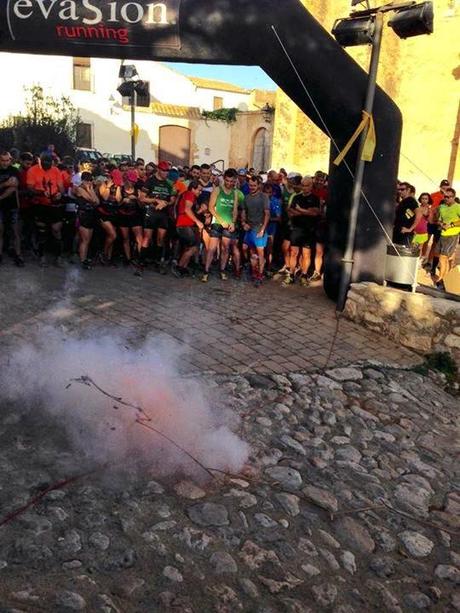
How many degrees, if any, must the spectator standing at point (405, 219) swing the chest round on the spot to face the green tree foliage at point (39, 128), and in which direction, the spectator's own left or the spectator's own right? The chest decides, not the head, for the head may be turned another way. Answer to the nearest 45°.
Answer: approximately 90° to the spectator's own right

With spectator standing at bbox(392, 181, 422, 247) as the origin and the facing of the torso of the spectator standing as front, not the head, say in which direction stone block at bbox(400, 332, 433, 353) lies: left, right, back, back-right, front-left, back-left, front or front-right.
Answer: front-left

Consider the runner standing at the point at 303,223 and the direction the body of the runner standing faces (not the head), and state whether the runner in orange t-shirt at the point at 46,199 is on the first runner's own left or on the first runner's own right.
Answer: on the first runner's own right

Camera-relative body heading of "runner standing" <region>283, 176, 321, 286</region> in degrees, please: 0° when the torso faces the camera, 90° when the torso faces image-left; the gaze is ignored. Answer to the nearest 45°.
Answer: approximately 0°

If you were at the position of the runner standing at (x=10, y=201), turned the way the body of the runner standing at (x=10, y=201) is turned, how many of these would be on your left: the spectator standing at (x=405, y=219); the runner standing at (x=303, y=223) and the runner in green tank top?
3

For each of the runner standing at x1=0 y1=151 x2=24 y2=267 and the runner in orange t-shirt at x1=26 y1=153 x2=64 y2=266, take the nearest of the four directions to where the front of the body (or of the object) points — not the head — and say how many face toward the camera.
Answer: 2

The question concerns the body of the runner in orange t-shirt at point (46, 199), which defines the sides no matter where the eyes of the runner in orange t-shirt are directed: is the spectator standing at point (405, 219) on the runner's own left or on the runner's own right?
on the runner's own left

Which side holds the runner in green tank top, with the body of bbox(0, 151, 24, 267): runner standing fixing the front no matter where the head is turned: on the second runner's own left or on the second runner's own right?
on the second runner's own left
